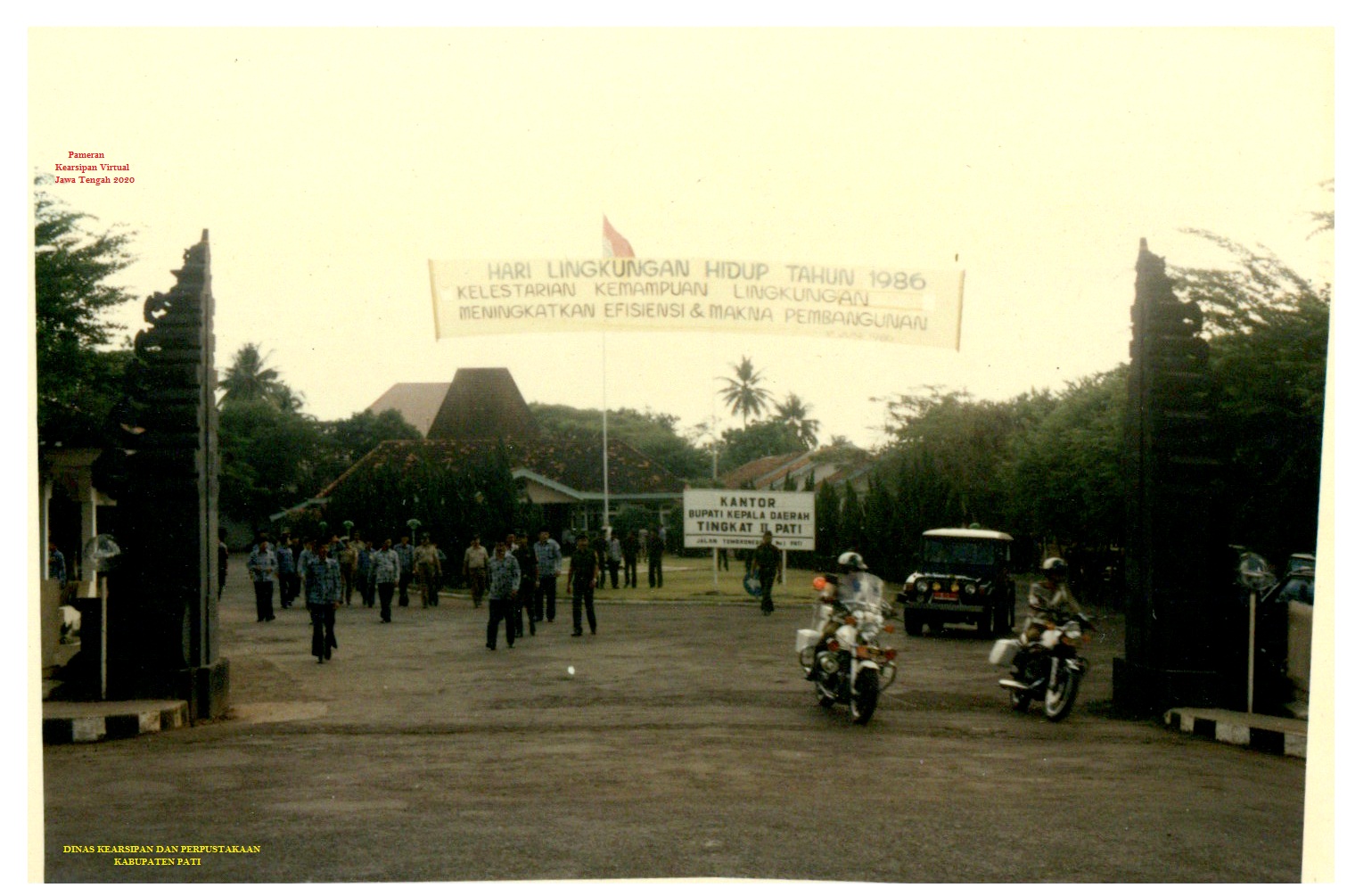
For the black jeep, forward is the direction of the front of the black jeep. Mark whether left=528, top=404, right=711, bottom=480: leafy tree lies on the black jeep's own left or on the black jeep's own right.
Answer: on the black jeep's own right

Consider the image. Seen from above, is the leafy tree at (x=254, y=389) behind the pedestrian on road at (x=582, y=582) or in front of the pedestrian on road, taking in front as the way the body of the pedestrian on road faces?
behind

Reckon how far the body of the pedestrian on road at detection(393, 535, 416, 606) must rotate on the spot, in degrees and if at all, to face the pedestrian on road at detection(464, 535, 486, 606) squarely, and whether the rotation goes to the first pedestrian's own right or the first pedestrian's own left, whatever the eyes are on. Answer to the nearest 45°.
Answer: approximately 135° to the first pedestrian's own left

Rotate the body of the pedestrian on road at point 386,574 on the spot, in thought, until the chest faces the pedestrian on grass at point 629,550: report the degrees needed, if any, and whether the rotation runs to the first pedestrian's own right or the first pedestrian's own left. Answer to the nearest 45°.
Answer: approximately 135° to the first pedestrian's own left

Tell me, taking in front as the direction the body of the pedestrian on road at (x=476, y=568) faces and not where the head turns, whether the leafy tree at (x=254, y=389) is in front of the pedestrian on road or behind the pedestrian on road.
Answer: behind

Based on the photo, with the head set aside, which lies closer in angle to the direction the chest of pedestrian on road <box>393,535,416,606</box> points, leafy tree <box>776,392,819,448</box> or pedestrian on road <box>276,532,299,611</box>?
the pedestrian on road
